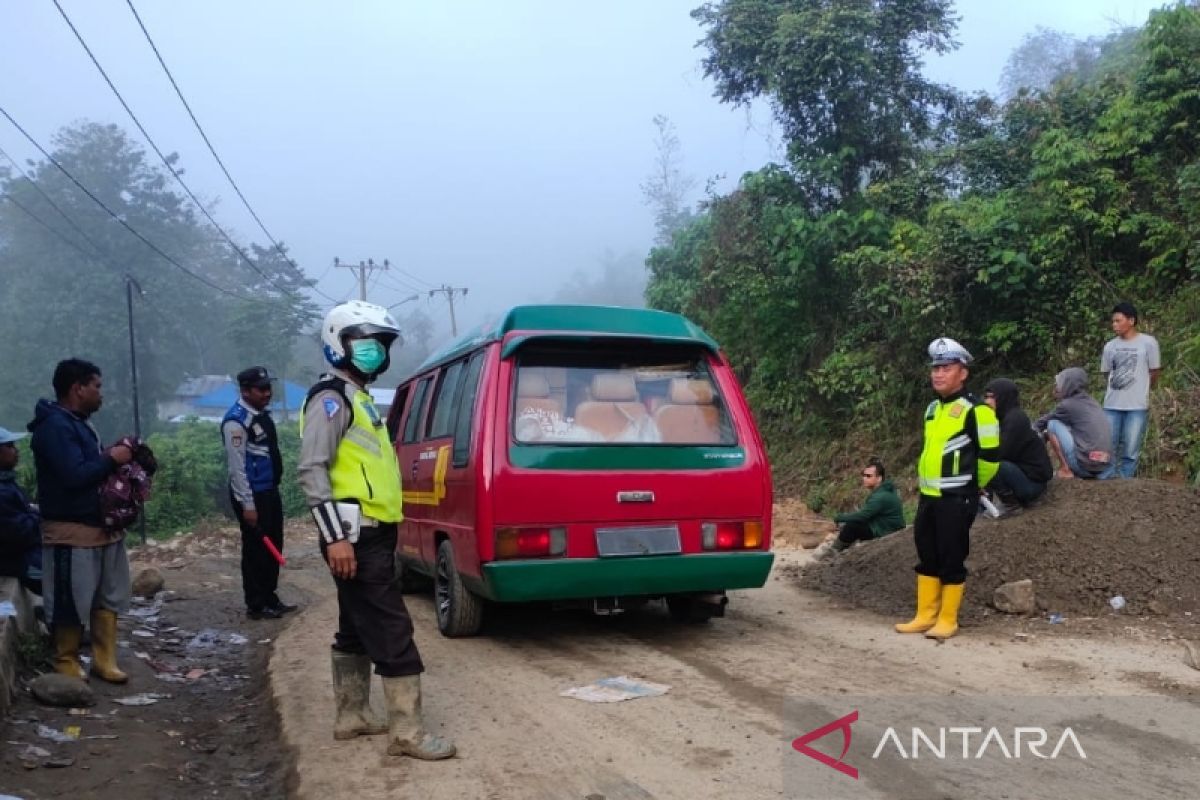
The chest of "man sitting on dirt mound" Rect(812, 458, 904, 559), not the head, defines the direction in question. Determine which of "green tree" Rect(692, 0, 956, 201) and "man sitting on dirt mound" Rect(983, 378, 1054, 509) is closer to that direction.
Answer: the green tree

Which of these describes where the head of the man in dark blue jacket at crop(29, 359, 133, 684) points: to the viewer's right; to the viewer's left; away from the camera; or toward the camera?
to the viewer's right

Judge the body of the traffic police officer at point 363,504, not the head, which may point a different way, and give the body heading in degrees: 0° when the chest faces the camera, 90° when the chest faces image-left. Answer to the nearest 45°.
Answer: approximately 315°

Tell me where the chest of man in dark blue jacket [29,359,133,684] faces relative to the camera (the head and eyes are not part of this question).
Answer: to the viewer's right

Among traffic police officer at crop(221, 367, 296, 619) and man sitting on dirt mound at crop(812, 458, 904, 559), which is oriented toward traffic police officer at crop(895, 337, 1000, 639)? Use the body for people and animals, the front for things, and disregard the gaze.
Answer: traffic police officer at crop(221, 367, 296, 619)

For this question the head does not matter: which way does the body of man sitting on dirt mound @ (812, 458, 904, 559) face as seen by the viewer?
to the viewer's left

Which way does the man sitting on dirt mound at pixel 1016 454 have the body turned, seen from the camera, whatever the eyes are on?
to the viewer's left

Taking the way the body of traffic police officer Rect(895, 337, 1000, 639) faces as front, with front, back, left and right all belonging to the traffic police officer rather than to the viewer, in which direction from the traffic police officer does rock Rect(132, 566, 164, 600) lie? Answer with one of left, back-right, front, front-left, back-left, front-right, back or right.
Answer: front-right
